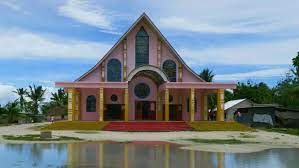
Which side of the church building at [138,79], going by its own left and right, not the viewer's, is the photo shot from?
front
